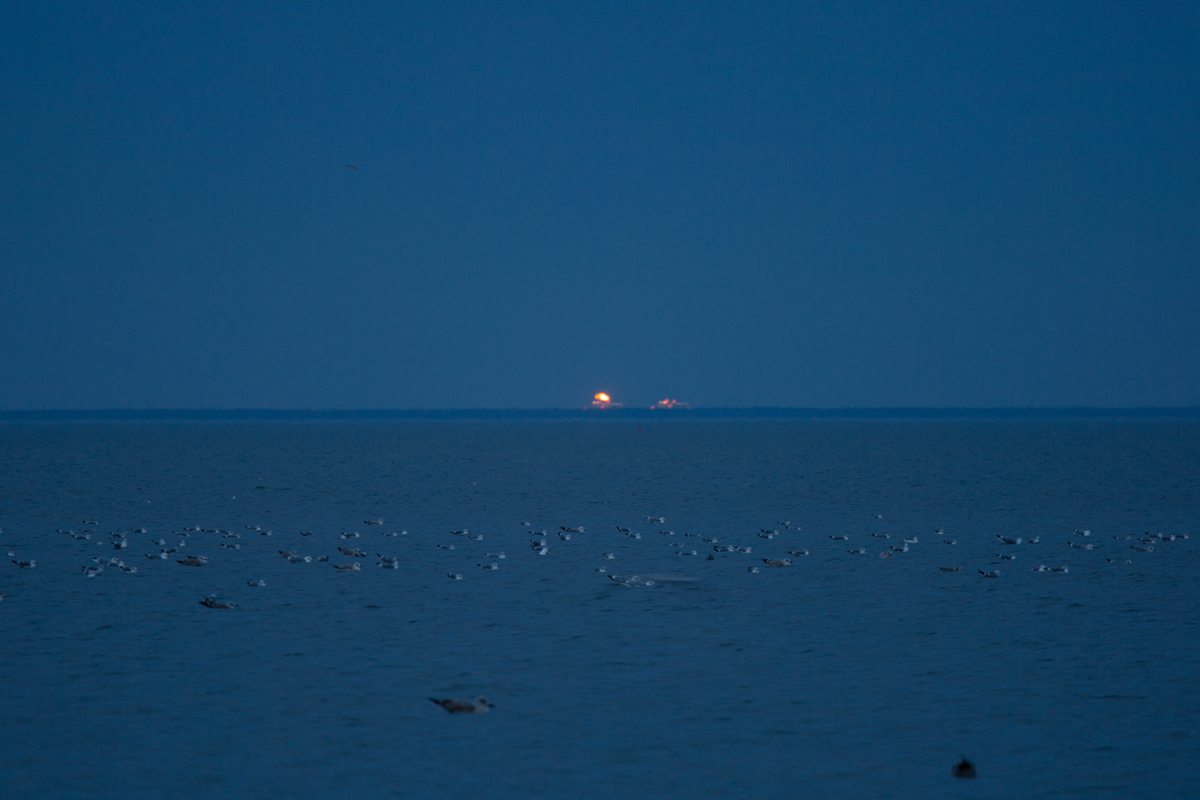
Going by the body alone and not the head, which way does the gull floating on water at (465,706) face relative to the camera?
to the viewer's right
